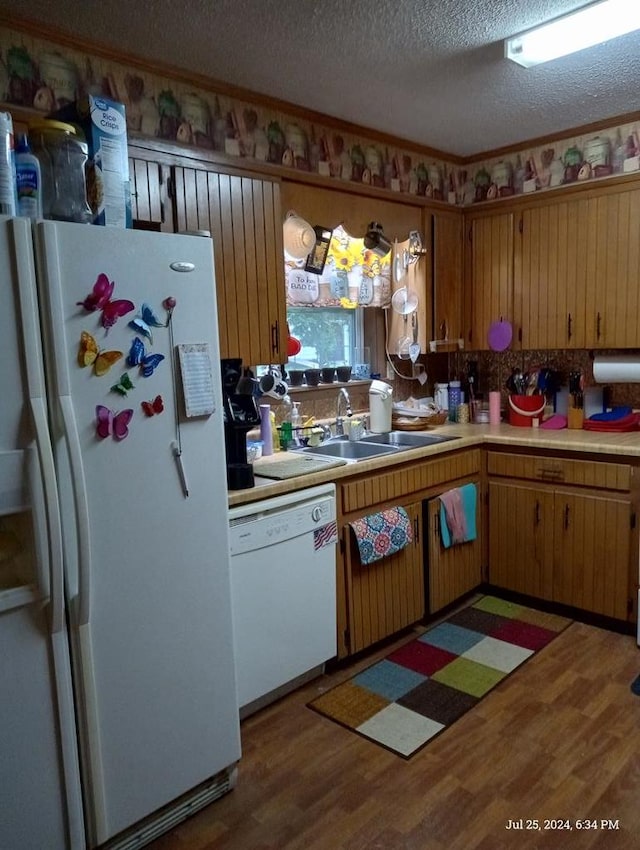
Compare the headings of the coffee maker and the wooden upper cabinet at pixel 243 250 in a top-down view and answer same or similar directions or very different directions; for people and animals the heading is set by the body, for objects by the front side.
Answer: same or similar directions

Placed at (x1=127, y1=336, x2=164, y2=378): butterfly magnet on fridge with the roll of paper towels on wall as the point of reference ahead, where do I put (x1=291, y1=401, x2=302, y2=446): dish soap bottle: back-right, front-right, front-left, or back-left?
front-left

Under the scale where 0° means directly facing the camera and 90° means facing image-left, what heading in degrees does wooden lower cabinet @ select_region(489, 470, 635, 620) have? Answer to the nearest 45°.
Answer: approximately 45°

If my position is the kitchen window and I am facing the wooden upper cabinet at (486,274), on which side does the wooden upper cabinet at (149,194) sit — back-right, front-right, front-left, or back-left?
back-right

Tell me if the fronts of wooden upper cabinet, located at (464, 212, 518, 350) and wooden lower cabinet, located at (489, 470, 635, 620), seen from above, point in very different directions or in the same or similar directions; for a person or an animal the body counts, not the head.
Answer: same or similar directions

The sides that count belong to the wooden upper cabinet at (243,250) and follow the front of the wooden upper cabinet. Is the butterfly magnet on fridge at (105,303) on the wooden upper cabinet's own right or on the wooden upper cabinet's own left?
on the wooden upper cabinet's own right
